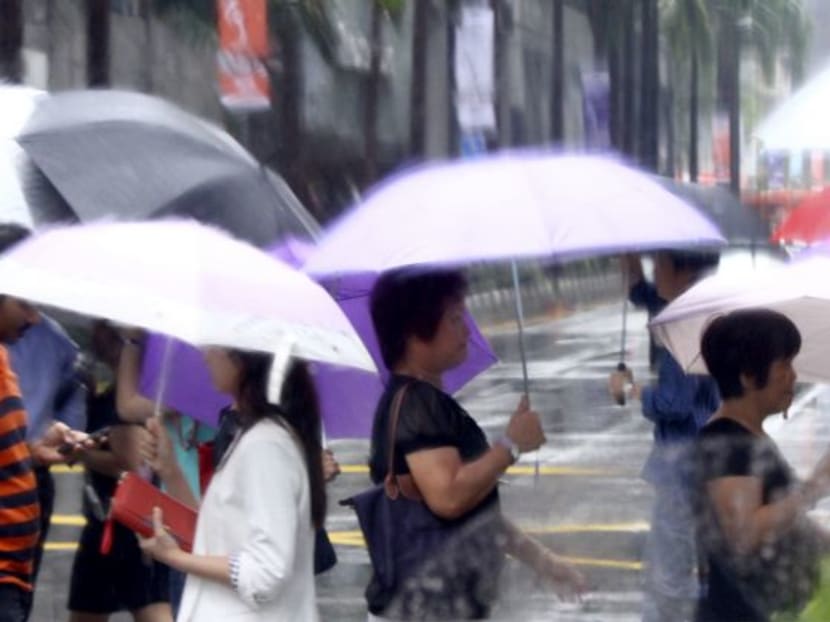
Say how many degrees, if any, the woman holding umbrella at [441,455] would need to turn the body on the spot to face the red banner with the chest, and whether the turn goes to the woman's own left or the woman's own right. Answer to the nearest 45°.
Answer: approximately 90° to the woman's own left

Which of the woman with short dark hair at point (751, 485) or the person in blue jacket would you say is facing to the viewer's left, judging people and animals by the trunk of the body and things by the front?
the person in blue jacket

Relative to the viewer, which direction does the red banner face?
toward the camera

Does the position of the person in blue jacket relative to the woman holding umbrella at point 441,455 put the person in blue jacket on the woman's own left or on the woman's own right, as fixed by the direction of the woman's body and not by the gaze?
on the woman's own left

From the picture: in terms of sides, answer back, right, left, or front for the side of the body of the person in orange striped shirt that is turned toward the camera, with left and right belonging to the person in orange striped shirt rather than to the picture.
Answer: right

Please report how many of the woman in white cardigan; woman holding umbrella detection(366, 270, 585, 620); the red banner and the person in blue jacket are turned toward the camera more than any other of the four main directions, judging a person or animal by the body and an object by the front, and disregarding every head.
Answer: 1

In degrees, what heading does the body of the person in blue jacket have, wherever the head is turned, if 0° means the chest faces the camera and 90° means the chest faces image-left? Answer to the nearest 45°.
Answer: approximately 90°

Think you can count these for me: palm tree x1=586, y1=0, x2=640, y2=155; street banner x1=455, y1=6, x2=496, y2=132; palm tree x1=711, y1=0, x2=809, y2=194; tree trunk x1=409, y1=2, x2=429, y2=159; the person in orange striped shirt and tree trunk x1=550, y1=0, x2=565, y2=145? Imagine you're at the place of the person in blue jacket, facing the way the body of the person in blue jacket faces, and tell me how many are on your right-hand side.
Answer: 5

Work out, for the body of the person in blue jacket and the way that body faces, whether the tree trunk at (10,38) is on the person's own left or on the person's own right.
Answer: on the person's own right

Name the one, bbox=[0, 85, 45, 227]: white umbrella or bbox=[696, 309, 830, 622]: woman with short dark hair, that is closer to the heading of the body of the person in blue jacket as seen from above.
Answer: the white umbrella

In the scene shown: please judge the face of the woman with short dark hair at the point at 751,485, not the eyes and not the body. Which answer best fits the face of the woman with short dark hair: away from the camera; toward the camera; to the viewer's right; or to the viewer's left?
to the viewer's right
